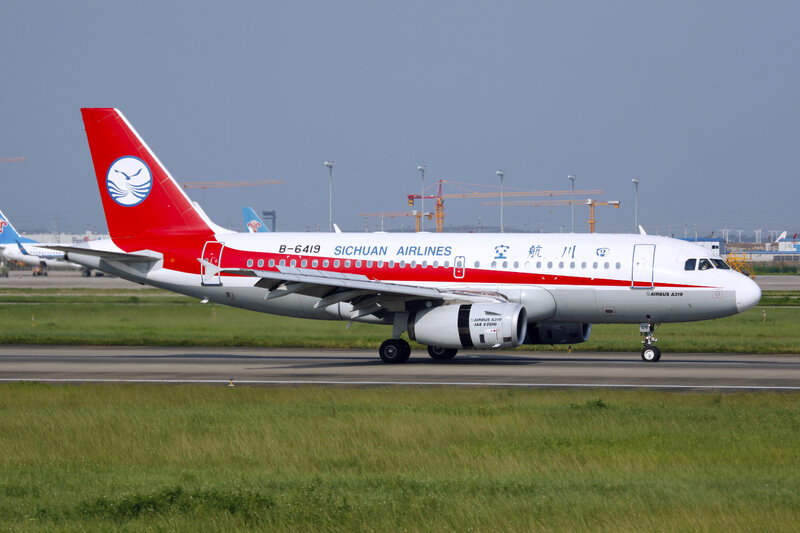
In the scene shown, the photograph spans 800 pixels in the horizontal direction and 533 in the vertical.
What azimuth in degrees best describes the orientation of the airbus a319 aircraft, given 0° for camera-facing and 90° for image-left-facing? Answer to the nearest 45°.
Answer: approximately 270°
